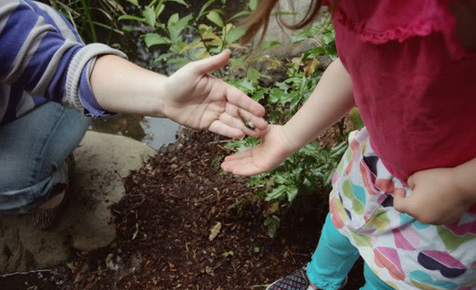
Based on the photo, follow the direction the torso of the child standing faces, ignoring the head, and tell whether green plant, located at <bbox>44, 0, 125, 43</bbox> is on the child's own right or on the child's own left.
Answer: on the child's own right

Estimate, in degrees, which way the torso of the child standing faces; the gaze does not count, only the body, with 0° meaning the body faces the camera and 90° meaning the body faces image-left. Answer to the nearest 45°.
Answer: approximately 45°
